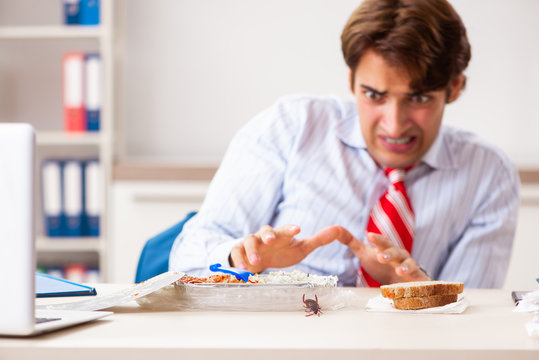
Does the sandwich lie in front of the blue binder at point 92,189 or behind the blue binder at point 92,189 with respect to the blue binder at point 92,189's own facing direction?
in front

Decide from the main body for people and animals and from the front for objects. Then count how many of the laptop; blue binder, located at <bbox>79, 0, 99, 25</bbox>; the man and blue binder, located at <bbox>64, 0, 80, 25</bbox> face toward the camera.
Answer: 3

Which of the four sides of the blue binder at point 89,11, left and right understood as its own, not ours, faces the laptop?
front

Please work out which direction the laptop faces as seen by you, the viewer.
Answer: facing away from the viewer and to the right of the viewer

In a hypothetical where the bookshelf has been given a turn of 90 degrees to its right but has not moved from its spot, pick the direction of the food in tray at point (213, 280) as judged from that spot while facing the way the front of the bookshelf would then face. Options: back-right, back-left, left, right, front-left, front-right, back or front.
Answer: left

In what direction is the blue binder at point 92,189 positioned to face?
toward the camera

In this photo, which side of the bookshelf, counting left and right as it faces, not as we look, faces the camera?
front

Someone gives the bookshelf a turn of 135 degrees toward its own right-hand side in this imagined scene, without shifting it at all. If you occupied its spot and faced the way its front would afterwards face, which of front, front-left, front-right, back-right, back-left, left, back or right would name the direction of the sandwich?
back-left

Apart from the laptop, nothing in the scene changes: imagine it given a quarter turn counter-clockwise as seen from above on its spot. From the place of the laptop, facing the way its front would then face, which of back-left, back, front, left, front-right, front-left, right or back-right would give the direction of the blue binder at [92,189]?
front-right

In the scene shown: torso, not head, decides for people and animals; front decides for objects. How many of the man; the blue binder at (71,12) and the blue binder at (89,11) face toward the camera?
3

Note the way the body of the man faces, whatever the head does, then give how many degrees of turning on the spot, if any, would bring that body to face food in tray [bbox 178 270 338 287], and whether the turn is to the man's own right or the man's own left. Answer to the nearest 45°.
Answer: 0° — they already face it

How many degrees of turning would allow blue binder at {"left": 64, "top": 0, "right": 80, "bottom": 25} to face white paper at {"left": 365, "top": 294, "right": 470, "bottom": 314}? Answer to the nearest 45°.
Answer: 0° — it already faces it

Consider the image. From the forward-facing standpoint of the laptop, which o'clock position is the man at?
The man is roughly at 12 o'clock from the laptop.
